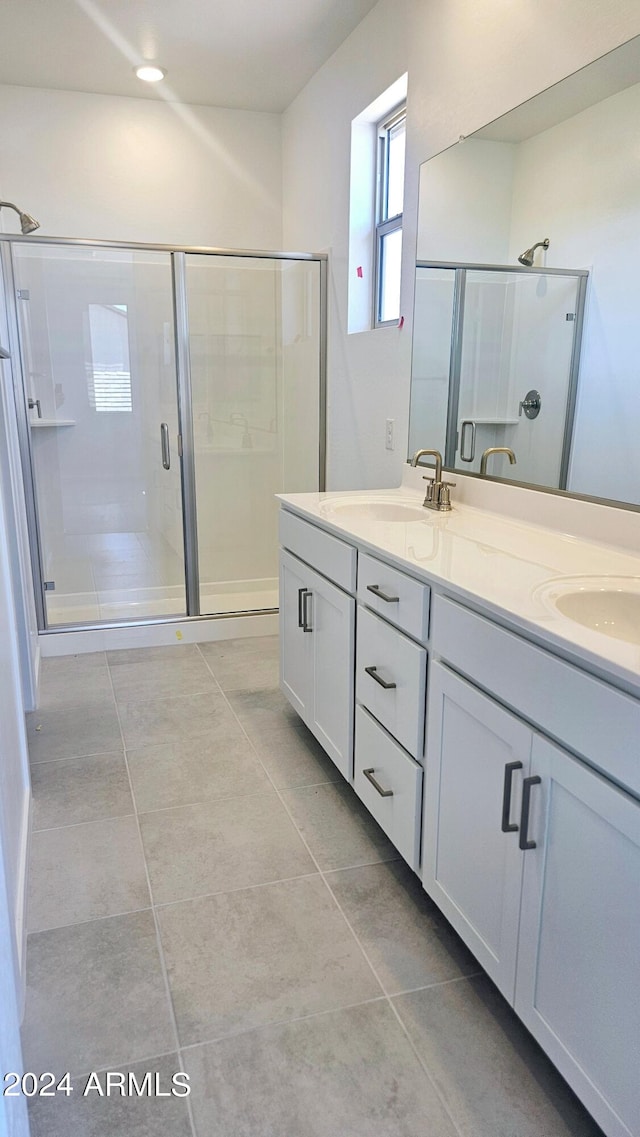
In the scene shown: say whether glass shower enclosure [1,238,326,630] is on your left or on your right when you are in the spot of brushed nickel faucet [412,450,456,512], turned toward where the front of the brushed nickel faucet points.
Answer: on your right

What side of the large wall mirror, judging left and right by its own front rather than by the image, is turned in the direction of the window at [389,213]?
right

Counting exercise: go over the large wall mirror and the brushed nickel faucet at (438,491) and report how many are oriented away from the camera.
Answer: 0

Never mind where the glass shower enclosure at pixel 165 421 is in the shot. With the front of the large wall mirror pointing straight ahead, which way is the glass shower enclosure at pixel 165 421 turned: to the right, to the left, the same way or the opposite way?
to the left

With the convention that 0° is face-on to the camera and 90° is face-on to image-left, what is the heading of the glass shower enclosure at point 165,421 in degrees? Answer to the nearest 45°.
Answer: approximately 0°

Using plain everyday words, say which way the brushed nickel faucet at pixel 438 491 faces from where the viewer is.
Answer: facing the viewer and to the left of the viewer
